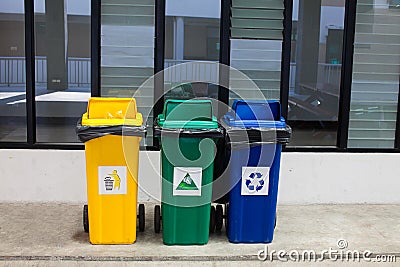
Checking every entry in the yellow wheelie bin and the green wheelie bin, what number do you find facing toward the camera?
2

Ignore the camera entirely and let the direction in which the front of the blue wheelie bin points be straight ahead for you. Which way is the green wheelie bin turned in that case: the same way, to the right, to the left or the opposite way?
the same way

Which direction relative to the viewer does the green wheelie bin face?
toward the camera

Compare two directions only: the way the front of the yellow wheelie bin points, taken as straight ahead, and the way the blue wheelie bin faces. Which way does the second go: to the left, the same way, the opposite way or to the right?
the same way

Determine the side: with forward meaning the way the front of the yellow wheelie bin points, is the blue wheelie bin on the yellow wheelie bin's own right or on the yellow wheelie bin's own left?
on the yellow wheelie bin's own left

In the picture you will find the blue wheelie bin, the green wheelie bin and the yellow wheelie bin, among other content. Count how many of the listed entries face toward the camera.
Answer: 3

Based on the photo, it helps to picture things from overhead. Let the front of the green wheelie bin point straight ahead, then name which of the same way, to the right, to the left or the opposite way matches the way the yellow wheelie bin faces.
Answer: the same way

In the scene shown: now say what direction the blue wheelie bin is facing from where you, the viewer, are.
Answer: facing the viewer
